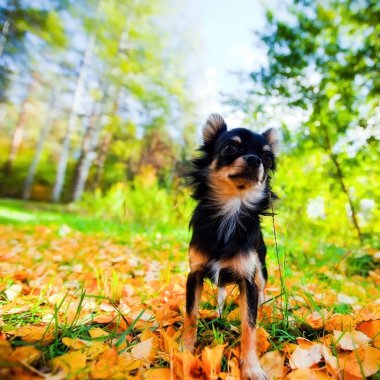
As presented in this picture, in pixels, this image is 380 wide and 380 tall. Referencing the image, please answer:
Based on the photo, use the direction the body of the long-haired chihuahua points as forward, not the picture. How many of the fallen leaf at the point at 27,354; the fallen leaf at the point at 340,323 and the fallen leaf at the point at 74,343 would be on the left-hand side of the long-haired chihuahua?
1

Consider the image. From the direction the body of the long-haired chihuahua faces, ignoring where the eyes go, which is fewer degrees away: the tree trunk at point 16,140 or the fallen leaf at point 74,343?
the fallen leaf

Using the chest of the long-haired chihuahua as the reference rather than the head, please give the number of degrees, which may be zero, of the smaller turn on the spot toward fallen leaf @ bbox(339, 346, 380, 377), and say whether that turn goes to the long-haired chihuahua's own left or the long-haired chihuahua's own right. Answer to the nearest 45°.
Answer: approximately 45° to the long-haired chihuahua's own left

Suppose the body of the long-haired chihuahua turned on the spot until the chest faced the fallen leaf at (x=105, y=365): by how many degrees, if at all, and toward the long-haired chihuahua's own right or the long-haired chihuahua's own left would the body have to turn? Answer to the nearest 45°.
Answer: approximately 45° to the long-haired chihuahua's own right

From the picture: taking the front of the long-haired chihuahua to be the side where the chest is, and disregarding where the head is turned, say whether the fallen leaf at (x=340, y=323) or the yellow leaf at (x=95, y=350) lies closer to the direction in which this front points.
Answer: the yellow leaf

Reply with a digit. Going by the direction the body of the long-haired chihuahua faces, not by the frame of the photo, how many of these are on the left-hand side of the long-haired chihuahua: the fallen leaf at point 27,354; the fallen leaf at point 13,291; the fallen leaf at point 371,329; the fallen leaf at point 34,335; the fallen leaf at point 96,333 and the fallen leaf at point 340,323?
2

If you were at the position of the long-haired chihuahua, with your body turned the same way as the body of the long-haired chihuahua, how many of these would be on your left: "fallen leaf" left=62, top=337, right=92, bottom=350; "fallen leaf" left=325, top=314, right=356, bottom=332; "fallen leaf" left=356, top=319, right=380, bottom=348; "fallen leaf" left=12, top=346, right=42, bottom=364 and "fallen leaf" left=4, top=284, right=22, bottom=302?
2

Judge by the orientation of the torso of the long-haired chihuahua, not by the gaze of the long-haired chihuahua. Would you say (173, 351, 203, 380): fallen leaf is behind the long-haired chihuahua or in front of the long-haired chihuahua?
in front

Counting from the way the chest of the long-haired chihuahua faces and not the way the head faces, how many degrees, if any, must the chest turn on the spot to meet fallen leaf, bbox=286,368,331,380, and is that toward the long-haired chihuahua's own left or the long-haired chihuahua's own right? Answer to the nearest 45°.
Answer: approximately 45° to the long-haired chihuahua's own left

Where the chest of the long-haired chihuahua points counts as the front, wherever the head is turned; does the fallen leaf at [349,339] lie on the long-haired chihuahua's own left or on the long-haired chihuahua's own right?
on the long-haired chihuahua's own left

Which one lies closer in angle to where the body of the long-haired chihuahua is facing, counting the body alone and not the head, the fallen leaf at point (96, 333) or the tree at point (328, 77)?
the fallen leaf

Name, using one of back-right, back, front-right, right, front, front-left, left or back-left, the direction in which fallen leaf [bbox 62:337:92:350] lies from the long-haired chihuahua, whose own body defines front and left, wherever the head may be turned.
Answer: front-right

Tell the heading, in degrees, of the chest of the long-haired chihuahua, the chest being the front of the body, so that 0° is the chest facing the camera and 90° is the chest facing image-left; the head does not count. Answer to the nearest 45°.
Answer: approximately 0°

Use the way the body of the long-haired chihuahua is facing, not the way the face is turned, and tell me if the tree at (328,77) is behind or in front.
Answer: behind
